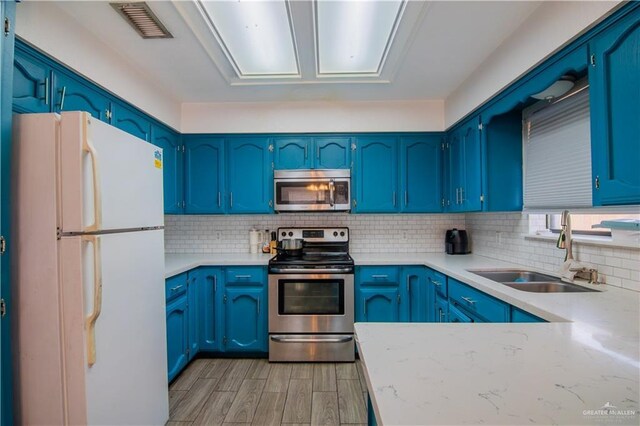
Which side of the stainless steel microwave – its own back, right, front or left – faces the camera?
front

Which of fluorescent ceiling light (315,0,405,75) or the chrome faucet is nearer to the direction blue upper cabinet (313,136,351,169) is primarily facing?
the fluorescent ceiling light

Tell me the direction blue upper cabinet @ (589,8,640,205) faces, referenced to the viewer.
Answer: facing the viewer and to the left of the viewer

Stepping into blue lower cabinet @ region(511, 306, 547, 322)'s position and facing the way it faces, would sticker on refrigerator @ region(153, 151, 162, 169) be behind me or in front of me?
in front

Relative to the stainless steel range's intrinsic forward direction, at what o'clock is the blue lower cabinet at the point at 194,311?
The blue lower cabinet is roughly at 3 o'clock from the stainless steel range.

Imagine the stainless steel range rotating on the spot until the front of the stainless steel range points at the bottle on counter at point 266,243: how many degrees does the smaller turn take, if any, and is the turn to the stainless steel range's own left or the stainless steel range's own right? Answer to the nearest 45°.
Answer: approximately 135° to the stainless steel range's own right

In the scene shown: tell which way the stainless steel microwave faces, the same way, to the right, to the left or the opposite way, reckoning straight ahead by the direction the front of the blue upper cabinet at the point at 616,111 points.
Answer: to the left

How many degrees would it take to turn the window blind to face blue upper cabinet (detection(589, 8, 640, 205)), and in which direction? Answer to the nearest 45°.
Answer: approximately 45° to its left

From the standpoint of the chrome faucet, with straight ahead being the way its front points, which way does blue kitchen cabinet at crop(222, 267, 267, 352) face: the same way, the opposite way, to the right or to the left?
to the left

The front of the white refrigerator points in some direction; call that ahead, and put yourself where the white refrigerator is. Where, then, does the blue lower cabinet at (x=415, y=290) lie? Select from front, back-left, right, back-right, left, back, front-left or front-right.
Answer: front-left

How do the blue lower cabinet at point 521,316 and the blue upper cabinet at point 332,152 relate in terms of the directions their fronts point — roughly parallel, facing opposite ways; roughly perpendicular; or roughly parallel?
roughly perpendicular

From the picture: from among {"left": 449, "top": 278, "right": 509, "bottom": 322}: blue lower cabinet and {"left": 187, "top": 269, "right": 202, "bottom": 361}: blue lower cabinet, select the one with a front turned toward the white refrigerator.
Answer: {"left": 449, "top": 278, "right": 509, "bottom": 322}: blue lower cabinet

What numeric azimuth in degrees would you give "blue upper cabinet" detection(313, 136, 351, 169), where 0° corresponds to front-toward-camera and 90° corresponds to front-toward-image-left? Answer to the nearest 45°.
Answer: approximately 0°

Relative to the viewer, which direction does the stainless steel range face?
toward the camera

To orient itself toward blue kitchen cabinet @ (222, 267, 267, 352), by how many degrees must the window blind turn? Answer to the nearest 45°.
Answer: approximately 45° to its right

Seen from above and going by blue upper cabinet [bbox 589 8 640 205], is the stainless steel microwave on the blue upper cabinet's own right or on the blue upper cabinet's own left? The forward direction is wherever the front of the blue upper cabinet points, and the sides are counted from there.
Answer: on the blue upper cabinet's own right
